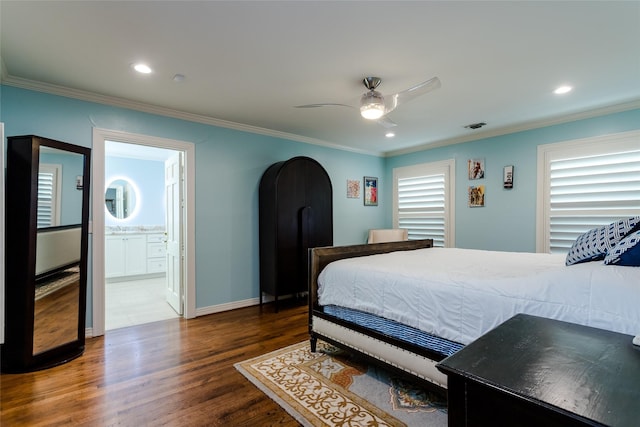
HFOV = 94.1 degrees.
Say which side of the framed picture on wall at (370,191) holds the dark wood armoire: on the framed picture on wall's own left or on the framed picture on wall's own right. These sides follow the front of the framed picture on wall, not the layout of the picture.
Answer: on the framed picture on wall's own right

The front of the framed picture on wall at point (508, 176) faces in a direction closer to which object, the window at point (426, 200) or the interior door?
the interior door

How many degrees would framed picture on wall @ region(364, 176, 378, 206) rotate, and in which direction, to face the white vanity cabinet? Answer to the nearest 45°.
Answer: approximately 135° to its right

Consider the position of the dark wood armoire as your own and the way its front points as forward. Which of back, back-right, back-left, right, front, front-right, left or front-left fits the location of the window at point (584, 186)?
front-left

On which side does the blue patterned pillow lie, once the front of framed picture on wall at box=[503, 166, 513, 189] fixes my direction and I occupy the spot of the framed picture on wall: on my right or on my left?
on my left

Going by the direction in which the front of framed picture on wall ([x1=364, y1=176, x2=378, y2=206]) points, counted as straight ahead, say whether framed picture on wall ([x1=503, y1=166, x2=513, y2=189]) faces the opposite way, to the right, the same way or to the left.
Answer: to the right

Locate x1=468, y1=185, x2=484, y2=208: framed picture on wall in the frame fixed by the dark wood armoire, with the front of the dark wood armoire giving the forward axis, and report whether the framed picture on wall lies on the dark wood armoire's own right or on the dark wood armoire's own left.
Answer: on the dark wood armoire's own left

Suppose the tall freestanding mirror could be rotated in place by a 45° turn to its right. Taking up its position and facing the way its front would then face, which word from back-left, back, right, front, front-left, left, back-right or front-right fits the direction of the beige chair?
left

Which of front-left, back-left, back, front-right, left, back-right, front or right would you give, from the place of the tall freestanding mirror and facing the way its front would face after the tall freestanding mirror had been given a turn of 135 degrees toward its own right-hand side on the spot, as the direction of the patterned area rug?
back-left

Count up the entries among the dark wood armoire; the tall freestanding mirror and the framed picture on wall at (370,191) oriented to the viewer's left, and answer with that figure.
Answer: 0

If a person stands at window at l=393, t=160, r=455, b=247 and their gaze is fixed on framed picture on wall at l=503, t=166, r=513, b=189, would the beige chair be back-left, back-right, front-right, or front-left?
back-right

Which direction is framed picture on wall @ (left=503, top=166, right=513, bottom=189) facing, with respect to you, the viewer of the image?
facing the viewer and to the left of the viewer

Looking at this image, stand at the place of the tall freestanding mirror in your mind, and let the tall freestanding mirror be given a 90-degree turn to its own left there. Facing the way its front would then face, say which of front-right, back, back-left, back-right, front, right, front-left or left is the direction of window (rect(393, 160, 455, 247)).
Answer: front-right

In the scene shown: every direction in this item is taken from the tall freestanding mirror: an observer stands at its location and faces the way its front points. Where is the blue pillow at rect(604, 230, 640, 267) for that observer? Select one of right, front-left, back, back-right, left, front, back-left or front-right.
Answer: front

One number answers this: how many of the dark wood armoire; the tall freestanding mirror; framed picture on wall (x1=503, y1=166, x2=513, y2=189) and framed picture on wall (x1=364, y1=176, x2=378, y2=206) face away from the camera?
0

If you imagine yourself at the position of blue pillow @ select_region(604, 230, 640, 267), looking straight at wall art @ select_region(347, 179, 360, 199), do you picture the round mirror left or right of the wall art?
left

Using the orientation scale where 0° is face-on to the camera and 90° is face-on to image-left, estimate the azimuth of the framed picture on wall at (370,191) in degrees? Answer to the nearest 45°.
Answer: approximately 315°

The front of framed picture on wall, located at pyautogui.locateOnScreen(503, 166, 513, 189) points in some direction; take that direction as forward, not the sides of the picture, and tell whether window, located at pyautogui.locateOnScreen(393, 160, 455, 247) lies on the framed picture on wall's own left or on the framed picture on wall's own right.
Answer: on the framed picture on wall's own right

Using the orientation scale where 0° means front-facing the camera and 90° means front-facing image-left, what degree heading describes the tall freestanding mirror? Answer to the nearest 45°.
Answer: approximately 315°

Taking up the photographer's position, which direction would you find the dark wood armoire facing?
facing the viewer and to the right of the viewer
